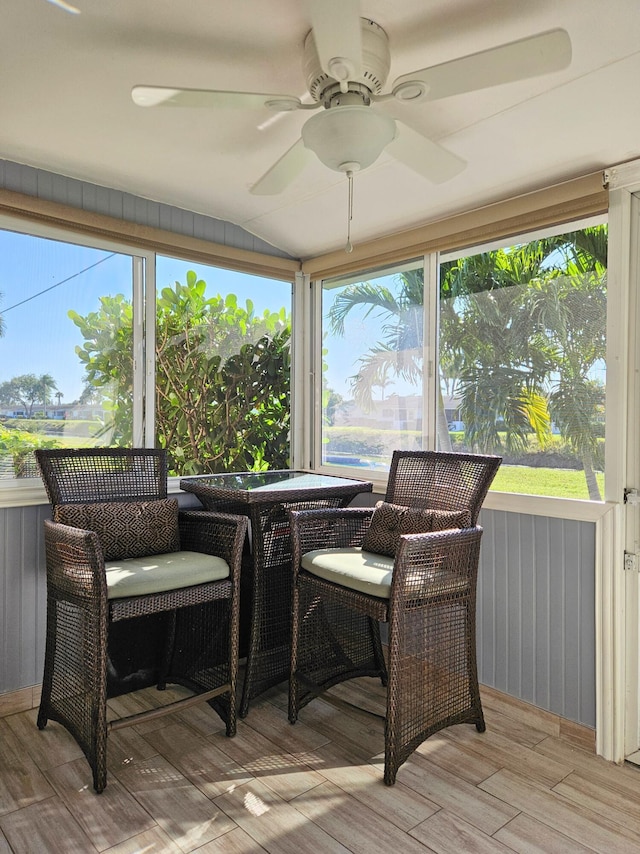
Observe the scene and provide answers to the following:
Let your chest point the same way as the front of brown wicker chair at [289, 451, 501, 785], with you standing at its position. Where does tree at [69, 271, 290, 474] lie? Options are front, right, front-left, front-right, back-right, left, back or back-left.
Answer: right

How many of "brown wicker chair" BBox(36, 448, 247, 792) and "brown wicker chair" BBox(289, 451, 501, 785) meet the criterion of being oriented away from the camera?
0

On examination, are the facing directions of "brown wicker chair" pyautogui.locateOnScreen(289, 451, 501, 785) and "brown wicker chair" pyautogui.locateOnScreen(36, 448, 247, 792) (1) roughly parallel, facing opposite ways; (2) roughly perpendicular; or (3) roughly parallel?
roughly perpendicular

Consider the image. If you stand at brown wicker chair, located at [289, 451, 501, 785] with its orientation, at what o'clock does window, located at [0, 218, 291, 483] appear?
The window is roughly at 2 o'clock from the brown wicker chair.

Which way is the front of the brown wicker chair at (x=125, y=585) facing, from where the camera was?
facing the viewer and to the right of the viewer

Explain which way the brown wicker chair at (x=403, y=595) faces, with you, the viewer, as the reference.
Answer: facing the viewer and to the left of the viewer

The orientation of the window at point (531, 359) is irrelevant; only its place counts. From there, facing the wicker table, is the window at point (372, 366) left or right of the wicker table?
right

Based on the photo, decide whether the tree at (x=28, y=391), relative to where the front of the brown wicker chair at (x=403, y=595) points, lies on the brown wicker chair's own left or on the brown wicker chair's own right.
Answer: on the brown wicker chair's own right
